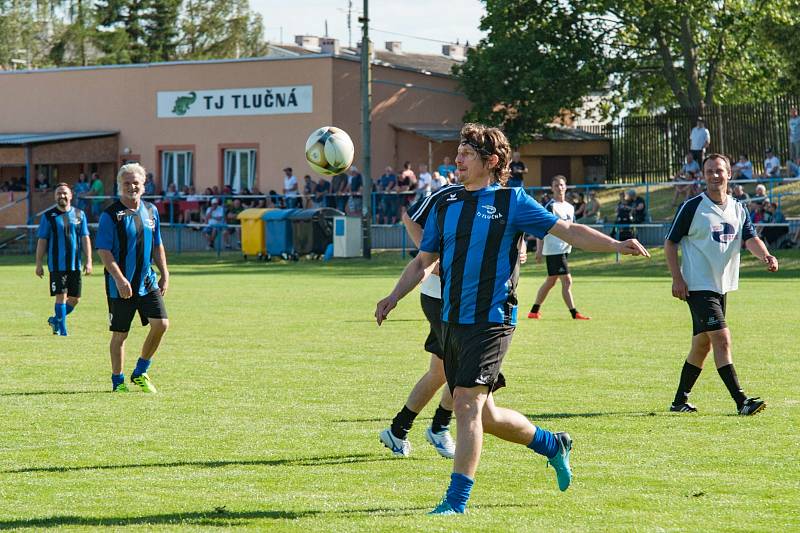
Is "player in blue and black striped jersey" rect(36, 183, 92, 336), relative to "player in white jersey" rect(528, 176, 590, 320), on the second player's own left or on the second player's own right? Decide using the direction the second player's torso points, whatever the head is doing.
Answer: on the second player's own right

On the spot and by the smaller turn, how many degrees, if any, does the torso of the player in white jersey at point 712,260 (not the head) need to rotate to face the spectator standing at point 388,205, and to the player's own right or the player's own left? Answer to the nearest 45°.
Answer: approximately 135° to the player's own left

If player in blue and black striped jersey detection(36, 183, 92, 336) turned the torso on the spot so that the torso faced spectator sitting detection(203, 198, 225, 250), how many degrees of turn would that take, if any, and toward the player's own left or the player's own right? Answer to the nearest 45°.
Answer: approximately 180°

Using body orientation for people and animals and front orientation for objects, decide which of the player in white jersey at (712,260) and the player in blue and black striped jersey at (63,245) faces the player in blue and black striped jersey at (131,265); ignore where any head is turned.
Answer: the player in blue and black striped jersey at (63,245)

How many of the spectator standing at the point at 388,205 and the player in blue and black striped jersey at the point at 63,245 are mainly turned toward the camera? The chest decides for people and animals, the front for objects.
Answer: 2

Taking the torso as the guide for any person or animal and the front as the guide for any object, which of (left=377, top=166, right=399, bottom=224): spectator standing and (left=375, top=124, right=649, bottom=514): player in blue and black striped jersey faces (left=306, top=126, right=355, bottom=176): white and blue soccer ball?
the spectator standing

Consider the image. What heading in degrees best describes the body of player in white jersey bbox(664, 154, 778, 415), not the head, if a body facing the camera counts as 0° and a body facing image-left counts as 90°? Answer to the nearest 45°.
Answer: approximately 315°

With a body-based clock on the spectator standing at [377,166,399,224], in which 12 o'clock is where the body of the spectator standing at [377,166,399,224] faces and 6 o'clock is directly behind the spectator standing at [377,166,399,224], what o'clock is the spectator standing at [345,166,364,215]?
the spectator standing at [345,166,364,215] is roughly at 4 o'clock from the spectator standing at [377,166,399,224].

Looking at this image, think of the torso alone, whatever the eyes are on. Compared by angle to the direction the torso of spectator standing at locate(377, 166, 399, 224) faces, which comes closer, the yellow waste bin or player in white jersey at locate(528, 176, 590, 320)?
the player in white jersey

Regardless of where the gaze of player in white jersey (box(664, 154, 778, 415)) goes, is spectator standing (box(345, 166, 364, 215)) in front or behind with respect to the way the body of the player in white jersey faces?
behind

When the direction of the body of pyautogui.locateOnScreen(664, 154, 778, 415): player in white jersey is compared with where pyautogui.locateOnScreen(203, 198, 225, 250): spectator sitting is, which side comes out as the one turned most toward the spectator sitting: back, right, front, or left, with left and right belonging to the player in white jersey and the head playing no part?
back

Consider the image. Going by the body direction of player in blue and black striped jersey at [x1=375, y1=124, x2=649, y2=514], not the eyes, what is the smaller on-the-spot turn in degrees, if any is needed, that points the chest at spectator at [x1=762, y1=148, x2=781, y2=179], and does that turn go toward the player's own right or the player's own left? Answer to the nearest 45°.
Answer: approximately 135° to the player's own right
